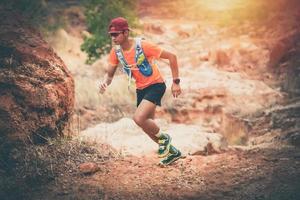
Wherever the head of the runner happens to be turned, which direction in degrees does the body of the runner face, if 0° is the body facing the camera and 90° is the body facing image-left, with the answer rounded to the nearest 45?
approximately 45°

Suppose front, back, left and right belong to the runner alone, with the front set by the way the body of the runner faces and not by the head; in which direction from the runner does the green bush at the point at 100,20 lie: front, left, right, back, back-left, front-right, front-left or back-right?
back-right
